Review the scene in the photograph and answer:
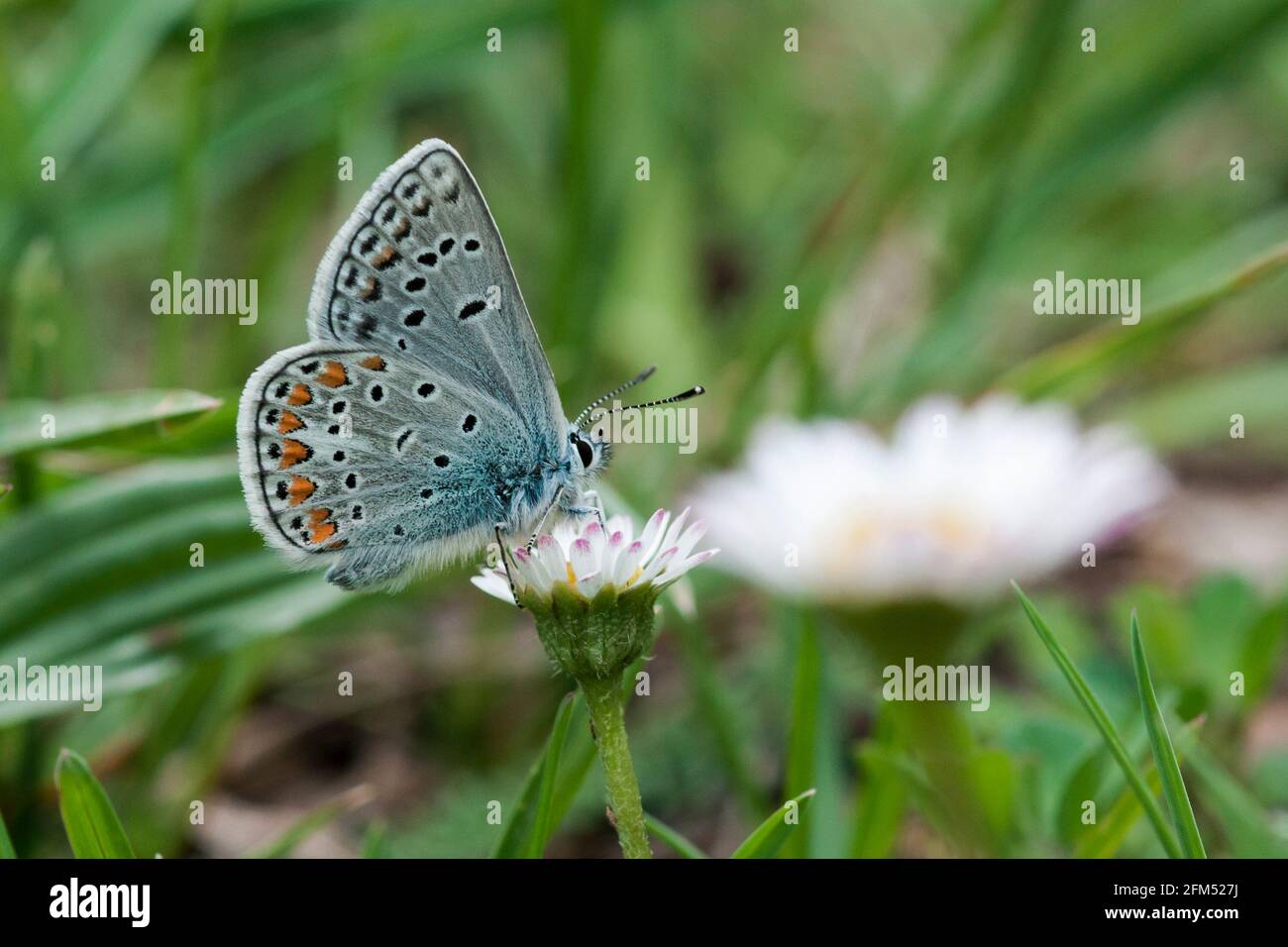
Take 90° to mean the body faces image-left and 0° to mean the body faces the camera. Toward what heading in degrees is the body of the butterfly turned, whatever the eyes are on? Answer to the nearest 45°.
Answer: approximately 270°

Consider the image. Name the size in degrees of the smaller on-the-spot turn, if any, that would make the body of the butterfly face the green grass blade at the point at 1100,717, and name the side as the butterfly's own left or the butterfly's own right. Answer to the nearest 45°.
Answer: approximately 45° to the butterfly's own right
